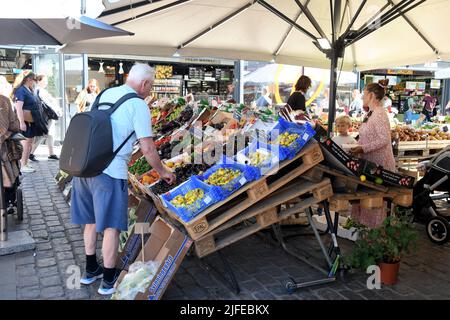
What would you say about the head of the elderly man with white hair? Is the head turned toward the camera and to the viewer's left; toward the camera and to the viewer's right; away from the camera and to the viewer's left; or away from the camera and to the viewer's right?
away from the camera and to the viewer's right

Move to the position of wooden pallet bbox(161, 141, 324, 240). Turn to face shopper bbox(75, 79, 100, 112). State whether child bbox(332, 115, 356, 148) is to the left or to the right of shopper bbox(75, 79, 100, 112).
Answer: right

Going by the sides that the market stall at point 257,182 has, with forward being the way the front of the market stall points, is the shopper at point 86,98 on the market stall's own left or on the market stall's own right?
on the market stall's own right

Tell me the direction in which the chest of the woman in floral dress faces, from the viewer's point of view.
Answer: to the viewer's left

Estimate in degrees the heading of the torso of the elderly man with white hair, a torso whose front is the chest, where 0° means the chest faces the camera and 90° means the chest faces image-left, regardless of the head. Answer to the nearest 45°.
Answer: approximately 225°
